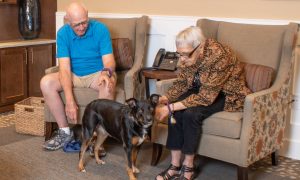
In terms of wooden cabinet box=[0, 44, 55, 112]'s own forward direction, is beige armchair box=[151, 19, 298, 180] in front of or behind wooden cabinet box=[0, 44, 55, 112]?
in front

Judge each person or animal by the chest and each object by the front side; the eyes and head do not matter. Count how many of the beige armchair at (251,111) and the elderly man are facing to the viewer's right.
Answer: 0

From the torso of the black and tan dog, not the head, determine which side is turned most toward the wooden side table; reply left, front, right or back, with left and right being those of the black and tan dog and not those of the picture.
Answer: left

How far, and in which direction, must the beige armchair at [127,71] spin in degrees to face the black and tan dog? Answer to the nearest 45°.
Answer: approximately 45° to its left

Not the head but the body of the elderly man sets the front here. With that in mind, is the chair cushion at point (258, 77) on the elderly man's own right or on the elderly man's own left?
on the elderly man's own left

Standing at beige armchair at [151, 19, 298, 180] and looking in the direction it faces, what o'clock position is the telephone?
The telephone is roughly at 3 o'clock from the beige armchair.

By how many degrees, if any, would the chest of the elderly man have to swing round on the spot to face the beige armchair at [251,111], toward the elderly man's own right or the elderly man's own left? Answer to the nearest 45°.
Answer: approximately 45° to the elderly man's own left

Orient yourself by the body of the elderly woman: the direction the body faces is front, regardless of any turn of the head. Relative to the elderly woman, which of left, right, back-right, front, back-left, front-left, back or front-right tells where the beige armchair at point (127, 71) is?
right

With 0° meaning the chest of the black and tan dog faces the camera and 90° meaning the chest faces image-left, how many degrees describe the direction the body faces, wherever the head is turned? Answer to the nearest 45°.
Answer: approximately 315°

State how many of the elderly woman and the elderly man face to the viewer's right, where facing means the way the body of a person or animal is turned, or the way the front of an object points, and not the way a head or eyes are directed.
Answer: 0

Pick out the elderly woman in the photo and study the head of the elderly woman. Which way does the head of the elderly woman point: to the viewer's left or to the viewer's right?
to the viewer's left
